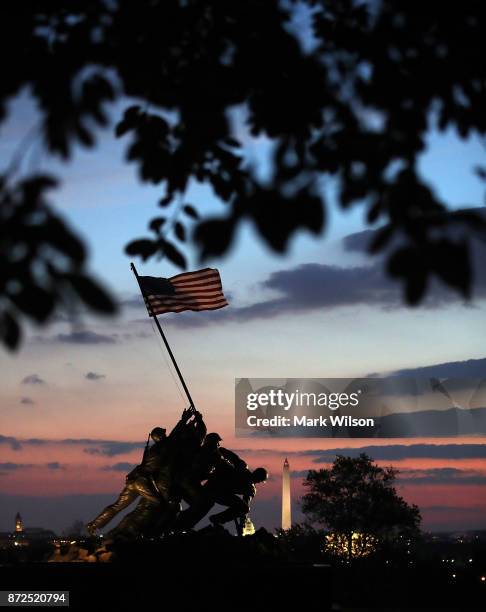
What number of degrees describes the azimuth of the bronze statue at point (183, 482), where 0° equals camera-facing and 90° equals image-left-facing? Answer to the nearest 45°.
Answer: approximately 270°
